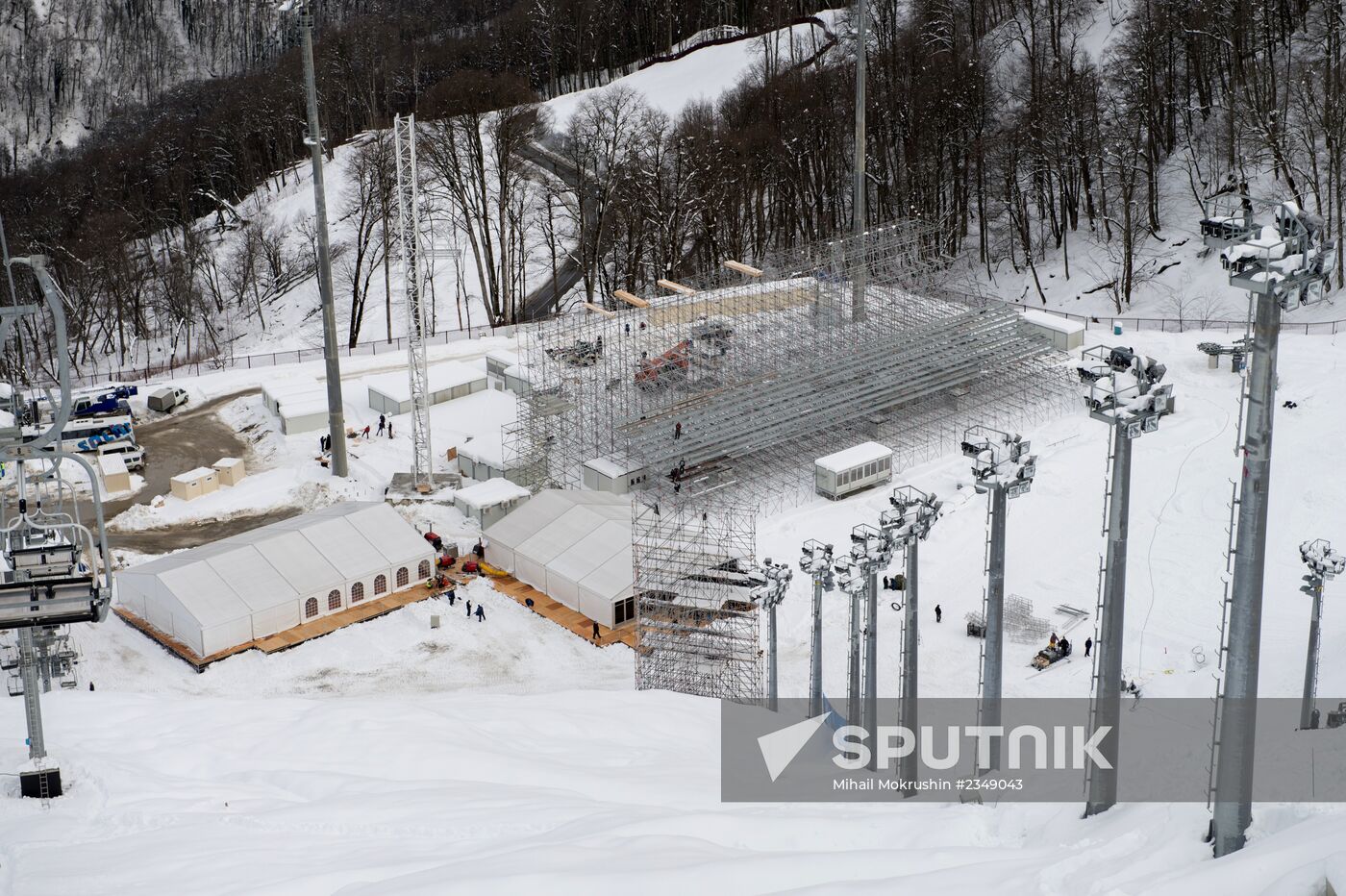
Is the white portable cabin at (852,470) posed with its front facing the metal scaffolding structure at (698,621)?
no

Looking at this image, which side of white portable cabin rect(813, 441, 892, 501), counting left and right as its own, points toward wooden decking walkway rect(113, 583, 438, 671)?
right

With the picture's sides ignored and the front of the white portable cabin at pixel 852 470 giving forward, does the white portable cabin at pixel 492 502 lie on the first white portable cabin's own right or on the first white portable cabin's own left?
on the first white portable cabin's own right

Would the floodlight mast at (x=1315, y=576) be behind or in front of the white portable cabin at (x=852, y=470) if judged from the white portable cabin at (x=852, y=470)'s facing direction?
in front

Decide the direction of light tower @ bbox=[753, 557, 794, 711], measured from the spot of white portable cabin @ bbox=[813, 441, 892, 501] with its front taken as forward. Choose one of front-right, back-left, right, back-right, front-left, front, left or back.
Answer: front-right

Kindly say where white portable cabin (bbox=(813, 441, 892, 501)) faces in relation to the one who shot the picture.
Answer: facing the viewer and to the right of the viewer

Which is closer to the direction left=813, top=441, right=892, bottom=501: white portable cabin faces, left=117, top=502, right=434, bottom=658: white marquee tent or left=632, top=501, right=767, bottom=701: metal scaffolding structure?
the metal scaffolding structure

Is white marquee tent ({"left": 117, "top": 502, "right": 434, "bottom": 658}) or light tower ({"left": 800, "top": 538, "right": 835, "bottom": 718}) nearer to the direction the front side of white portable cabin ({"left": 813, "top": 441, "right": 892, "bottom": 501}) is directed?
the light tower

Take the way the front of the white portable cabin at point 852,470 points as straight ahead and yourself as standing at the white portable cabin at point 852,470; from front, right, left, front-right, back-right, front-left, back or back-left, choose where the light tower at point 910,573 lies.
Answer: front-right
